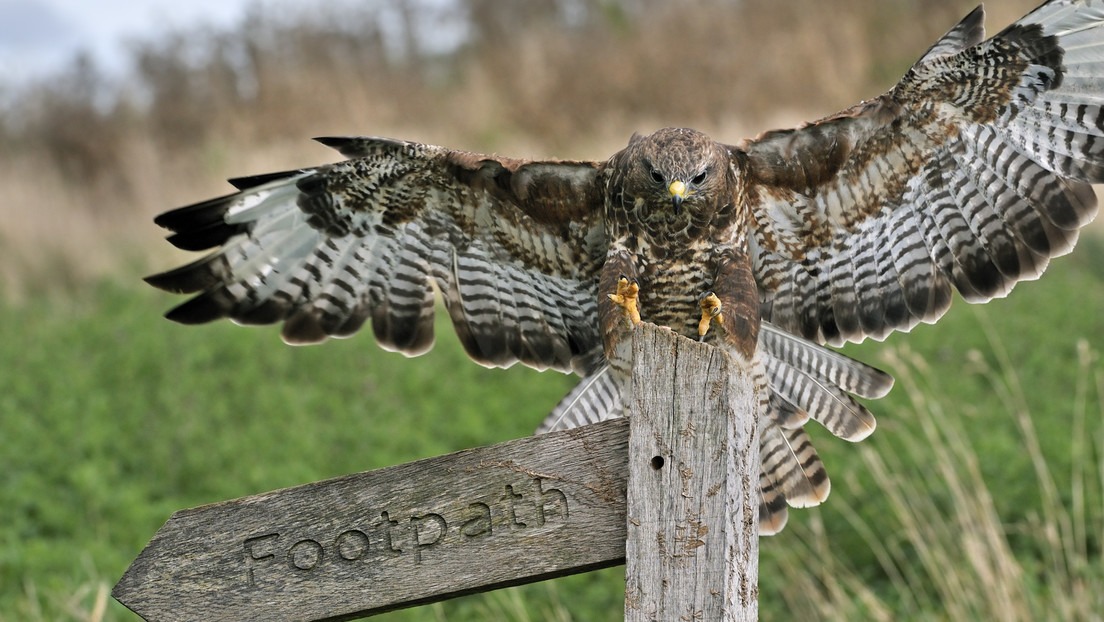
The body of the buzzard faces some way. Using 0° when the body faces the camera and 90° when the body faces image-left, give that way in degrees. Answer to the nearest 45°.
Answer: approximately 0°
